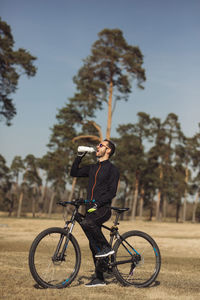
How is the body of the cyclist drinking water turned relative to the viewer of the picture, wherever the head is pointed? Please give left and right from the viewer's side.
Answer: facing the viewer and to the left of the viewer
